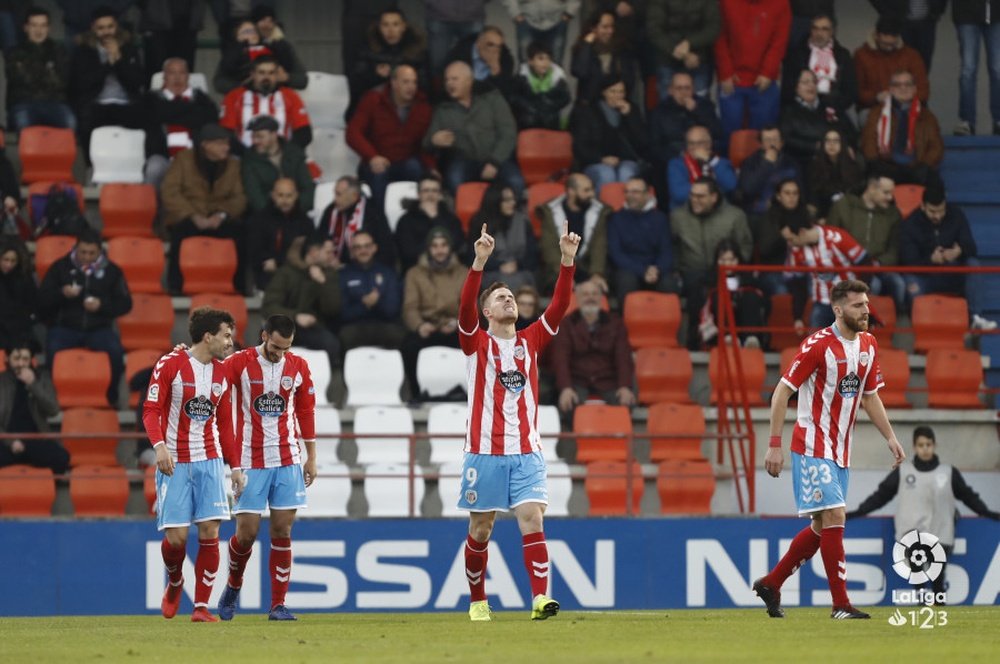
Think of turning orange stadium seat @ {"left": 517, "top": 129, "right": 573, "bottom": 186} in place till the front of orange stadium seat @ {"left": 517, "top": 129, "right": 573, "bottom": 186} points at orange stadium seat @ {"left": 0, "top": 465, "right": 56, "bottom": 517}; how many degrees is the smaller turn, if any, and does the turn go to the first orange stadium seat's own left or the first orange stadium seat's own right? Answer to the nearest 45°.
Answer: approximately 45° to the first orange stadium seat's own right

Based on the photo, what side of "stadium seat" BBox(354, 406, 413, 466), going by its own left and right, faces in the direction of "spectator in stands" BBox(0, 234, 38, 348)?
right

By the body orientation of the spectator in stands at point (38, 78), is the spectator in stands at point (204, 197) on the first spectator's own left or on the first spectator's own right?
on the first spectator's own left

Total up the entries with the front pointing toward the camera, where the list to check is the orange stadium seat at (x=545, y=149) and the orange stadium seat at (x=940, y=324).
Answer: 2

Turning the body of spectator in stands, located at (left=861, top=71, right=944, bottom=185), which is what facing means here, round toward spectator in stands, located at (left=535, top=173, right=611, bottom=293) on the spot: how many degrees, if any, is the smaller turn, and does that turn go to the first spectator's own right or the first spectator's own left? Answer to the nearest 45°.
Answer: approximately 45° to the first spectator's own right

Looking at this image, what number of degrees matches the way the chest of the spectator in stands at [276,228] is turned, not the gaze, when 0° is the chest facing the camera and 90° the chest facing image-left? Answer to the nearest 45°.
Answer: approximately 0°
